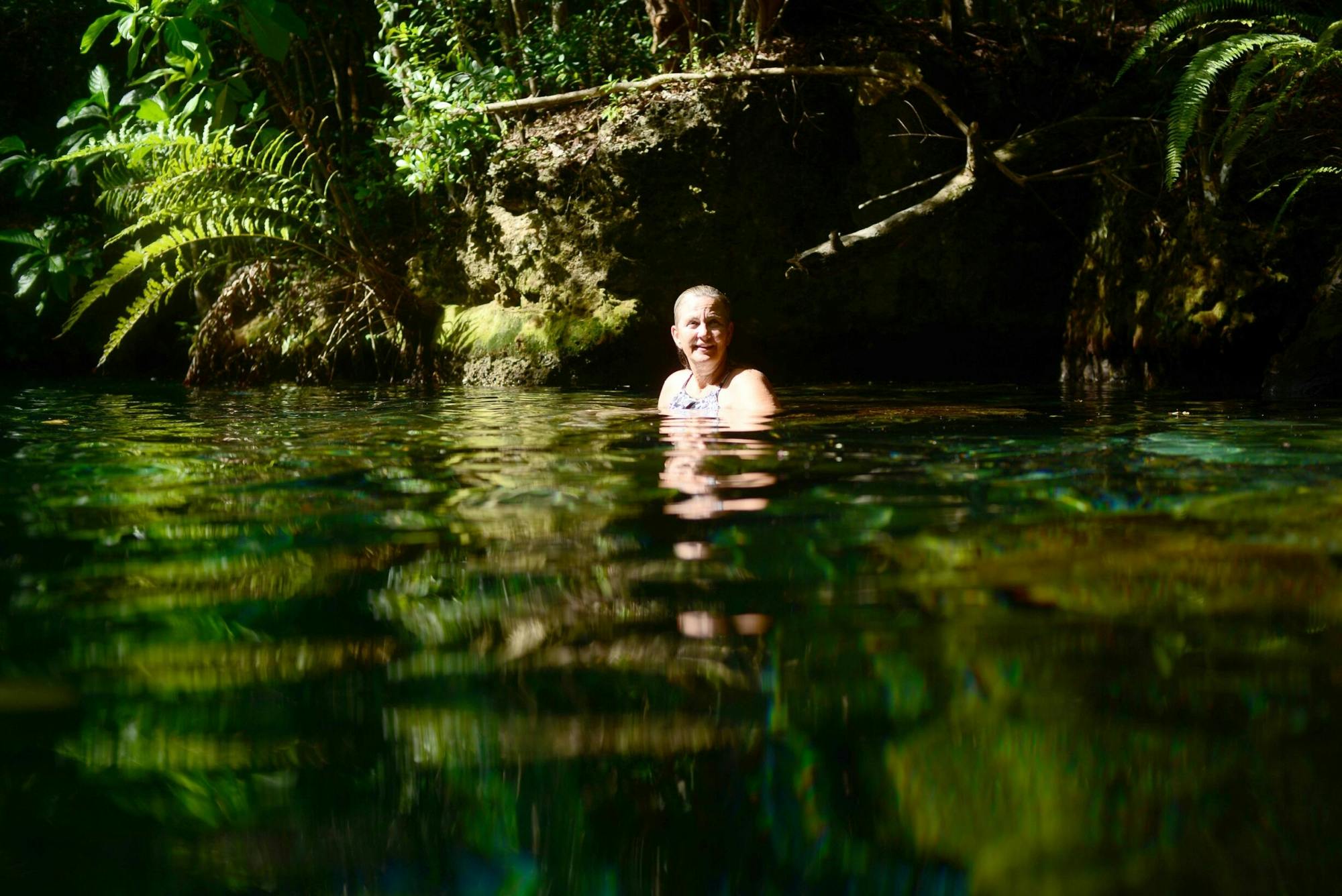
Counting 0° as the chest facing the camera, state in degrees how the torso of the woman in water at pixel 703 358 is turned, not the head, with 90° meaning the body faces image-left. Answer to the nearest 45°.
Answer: approximately 45°

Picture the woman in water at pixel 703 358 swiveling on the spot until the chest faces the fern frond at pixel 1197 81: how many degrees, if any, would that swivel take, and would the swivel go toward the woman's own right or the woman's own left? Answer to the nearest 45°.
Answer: approximately 135° to the woman's own left

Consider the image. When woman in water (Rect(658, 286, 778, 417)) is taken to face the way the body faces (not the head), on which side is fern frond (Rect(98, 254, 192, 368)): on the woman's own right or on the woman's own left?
on the woman's own right

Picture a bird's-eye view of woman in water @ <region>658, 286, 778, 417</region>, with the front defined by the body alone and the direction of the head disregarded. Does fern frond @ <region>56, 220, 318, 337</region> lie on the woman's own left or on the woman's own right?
on the woman's own right

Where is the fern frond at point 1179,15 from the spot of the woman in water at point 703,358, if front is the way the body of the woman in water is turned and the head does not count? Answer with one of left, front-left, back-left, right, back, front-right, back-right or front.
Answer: back-left

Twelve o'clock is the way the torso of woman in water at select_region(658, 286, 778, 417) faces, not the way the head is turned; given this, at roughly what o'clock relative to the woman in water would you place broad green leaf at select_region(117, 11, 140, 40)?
The broad green leaf is roughly at 2 o'clock from the woman in water.

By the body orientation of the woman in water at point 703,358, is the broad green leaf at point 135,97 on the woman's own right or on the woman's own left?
on the woman's own right

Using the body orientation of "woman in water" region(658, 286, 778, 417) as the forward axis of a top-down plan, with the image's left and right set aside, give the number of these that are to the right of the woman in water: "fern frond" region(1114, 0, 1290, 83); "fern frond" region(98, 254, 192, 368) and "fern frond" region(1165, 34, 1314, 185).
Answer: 1
